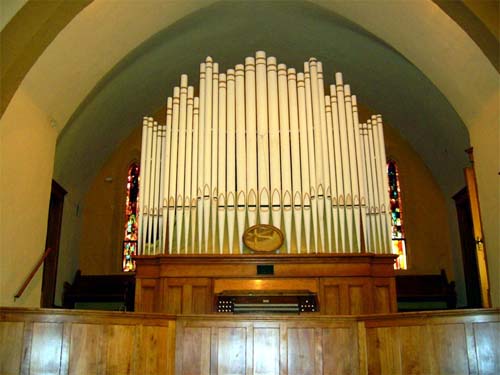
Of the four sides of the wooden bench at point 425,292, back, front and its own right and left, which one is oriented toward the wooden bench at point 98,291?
right

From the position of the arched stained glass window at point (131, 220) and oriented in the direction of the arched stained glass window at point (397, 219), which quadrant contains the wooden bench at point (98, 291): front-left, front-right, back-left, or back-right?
back-right

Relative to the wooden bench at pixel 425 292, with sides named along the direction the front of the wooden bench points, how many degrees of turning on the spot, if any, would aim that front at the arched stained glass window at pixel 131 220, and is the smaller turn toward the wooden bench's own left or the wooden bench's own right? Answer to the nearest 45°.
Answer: approximately 90° to the wooden bench's own right

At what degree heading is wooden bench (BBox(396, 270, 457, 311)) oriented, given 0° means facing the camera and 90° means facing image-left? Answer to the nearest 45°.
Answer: approximately 0°
